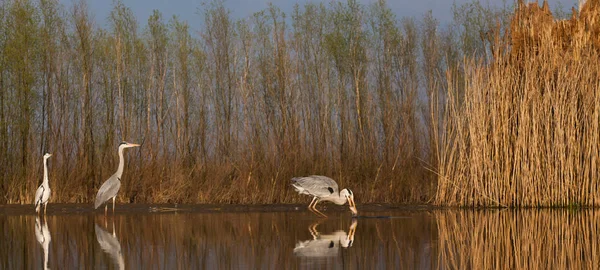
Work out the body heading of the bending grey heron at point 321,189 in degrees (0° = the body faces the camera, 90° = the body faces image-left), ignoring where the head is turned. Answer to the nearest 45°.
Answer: approximately 270°

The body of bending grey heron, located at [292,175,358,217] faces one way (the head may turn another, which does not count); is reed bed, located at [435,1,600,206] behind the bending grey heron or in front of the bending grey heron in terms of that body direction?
in front
